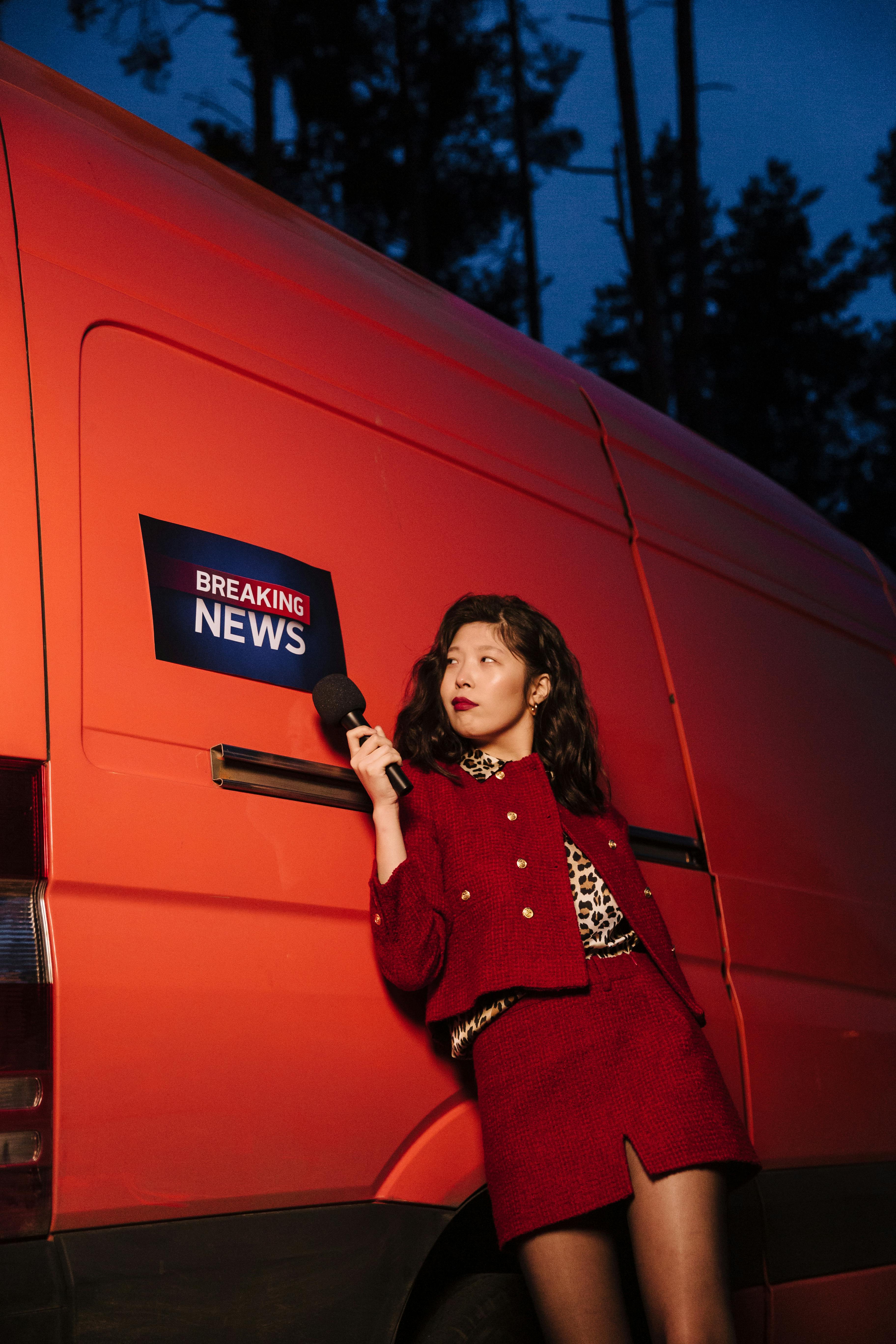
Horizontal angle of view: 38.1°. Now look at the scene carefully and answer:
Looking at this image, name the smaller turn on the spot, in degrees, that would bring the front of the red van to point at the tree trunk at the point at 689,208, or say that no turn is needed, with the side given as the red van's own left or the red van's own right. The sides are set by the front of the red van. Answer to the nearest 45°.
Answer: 0° — it already faces it

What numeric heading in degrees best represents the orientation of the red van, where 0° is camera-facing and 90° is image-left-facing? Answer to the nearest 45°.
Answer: approximately 225°

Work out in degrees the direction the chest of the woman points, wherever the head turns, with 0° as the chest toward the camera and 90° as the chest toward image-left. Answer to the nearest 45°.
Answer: approximately 0°

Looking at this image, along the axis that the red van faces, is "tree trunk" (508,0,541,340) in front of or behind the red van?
in front
